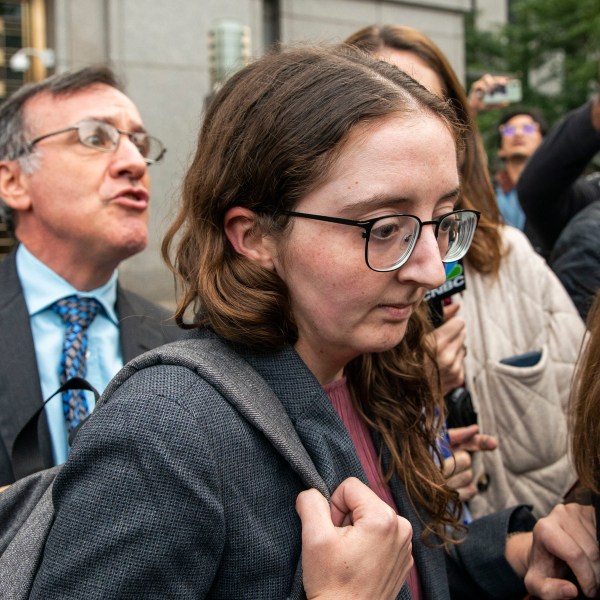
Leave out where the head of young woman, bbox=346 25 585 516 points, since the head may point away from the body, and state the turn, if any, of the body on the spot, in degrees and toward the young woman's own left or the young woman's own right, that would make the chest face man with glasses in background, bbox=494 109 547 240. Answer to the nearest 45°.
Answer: approximately 135° to the young woman's own right

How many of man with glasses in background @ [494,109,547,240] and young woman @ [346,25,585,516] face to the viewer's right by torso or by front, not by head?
0

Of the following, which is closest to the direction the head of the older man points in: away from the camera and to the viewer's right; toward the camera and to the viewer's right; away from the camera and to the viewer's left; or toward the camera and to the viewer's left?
toward the camera and to the viewer's right

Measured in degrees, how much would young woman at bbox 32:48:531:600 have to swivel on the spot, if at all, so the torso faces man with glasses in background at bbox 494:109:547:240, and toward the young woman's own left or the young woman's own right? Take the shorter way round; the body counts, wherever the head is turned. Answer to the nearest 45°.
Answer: approximately 135° to the young woman's own left

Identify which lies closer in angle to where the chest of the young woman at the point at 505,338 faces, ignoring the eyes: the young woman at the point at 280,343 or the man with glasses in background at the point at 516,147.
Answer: the young woman

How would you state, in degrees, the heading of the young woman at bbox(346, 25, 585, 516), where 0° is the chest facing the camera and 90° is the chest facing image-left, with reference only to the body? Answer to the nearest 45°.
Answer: approximately 45°

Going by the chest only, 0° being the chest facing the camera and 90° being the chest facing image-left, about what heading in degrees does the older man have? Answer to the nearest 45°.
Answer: approximately 315°

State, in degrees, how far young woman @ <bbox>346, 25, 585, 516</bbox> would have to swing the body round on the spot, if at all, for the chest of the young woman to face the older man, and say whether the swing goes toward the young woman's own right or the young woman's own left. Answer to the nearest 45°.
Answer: approximately 45° to the young woman's own right

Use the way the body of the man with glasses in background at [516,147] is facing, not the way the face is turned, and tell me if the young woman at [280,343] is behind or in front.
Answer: in front

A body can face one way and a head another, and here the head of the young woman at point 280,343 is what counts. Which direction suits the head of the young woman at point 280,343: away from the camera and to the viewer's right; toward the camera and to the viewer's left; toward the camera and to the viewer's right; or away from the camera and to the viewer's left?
toward the camera and to the viewer's right
